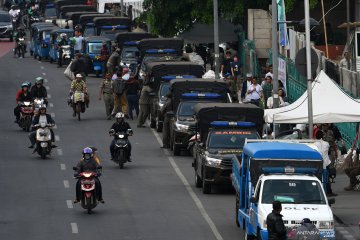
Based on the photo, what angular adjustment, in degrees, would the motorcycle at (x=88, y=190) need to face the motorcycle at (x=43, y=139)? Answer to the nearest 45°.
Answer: approximately 180°

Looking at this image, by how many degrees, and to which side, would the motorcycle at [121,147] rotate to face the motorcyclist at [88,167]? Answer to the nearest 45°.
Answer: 0° — it already faces them

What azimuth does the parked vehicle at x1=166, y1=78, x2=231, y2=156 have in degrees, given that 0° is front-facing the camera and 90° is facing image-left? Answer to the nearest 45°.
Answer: approximately 0°

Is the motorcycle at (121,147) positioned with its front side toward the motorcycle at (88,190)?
yes

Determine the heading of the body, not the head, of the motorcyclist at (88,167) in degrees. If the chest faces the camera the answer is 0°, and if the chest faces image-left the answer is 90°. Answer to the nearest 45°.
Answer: approximately 0°

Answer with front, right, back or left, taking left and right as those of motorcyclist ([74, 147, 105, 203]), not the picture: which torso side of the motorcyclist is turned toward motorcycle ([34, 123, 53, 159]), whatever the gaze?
back

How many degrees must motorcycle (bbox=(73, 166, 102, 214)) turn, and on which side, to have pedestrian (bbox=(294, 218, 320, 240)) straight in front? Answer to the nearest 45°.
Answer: approximately 45° to its left

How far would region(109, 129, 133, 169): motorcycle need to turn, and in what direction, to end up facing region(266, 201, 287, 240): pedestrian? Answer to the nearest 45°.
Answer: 0° — it already faces them

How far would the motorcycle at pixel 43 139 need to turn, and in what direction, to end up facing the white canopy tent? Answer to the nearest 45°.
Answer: approximately 45° to its left

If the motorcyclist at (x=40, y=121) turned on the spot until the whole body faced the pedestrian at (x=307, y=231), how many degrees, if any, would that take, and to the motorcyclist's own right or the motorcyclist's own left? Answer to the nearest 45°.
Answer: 0° — they already face them

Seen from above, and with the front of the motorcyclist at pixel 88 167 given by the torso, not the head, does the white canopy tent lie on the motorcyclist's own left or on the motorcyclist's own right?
on the motorcyclist's own left
